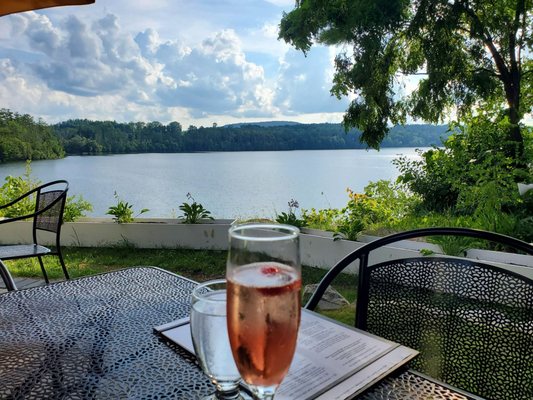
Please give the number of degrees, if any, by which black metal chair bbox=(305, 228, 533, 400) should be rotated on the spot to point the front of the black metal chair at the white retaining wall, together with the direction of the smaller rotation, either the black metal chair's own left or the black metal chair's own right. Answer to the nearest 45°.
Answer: approximately 90° to the black metal chair's own right

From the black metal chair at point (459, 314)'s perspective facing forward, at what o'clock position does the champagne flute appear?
The champagne flute is roughly at 11 o'clock from the black metal chair.

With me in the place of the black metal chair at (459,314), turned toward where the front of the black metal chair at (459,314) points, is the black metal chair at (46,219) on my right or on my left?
on my right

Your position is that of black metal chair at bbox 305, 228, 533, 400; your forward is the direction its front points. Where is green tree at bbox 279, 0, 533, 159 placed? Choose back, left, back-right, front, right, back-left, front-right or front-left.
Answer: back-right

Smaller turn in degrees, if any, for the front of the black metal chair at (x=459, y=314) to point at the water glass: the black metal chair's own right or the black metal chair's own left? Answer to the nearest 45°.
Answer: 0° — it already faces it

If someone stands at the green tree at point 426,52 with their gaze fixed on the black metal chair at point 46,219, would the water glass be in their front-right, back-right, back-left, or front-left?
front-left

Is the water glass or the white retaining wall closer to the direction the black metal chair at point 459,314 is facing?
the water glass
